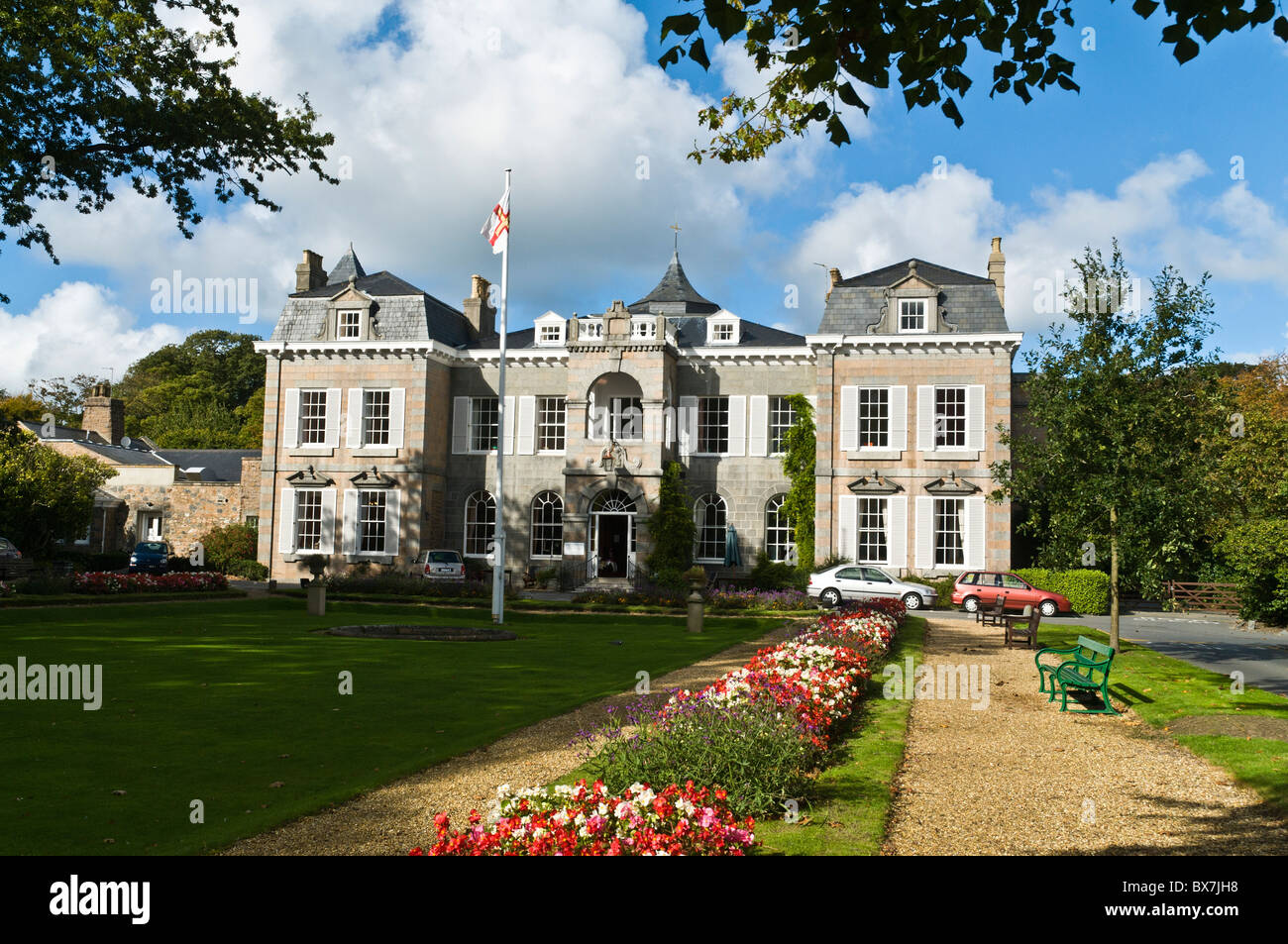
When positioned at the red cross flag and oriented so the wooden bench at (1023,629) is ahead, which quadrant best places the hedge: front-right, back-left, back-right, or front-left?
front-left

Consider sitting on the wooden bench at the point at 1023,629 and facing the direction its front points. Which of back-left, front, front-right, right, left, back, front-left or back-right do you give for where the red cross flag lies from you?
front

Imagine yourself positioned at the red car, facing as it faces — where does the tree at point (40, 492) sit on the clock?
The tree is roughly at 6 o'clock from the red car.

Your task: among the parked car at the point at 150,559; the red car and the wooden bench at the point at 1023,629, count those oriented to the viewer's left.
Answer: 1

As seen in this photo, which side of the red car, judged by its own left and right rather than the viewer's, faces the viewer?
right

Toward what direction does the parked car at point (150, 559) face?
toward the camera

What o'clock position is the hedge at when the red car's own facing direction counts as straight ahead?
The hedge is roughly at 11 o'clock from the red car.

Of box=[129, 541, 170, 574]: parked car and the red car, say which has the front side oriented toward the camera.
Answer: the parked car

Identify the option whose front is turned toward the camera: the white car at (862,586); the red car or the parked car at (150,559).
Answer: the parked car

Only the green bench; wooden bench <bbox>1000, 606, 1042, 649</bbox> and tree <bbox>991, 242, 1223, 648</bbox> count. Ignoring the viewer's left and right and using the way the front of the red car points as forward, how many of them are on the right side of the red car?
3

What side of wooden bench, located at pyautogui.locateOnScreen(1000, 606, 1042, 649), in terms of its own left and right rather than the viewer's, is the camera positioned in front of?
left

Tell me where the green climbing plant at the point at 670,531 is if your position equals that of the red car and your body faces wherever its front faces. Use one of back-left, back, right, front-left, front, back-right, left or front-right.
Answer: back
